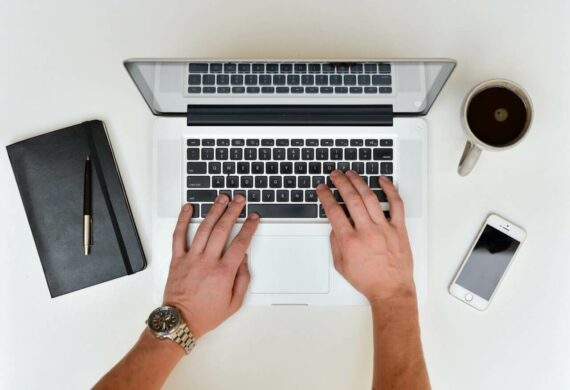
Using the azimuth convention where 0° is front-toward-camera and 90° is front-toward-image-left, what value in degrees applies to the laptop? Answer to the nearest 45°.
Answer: approximately 0°

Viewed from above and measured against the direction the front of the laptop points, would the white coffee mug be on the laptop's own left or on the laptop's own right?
on the laptop's own left

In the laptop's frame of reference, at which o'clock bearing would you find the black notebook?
The black notebook is roughly at 3 o'clock from the laptop.

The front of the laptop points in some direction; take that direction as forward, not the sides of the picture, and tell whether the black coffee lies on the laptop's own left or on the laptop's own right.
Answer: on the laptop's own left

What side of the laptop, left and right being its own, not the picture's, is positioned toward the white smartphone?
left

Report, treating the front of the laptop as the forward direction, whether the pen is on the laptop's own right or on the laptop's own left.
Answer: on the laptop's own right
